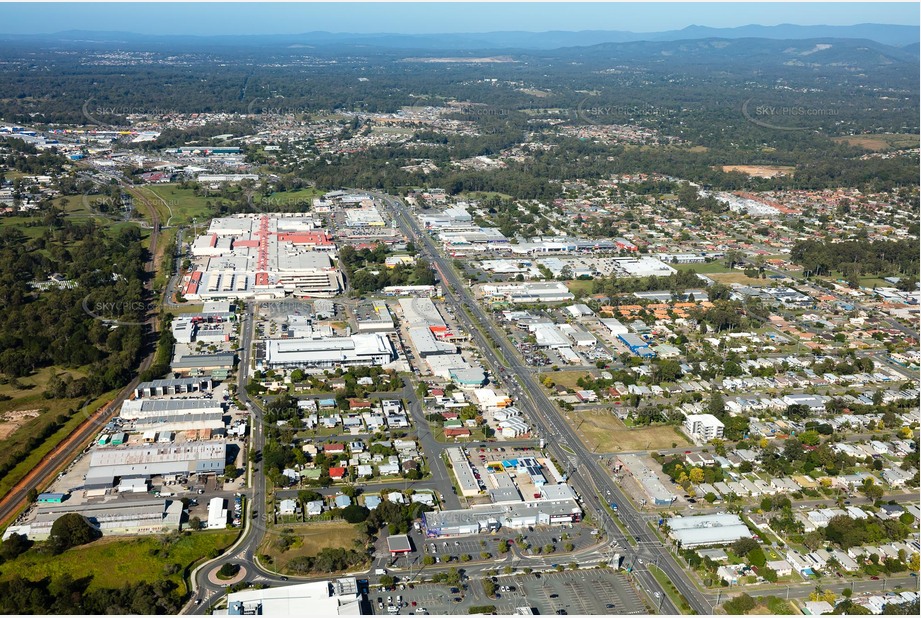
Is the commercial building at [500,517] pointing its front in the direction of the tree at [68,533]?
no

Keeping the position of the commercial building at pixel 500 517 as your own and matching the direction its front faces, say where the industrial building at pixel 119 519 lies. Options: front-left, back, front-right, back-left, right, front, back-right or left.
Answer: right

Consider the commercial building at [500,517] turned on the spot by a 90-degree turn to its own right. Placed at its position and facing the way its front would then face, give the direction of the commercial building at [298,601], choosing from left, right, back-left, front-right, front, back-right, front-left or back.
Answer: front-left

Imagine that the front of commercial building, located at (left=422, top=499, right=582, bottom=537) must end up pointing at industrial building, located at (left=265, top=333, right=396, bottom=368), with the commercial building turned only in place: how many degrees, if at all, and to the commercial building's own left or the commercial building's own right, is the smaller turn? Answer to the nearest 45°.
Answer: approximately 135° to the commercial building's own right

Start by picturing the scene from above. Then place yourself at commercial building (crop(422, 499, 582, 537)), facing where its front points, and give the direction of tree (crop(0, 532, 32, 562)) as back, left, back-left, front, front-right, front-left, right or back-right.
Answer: right

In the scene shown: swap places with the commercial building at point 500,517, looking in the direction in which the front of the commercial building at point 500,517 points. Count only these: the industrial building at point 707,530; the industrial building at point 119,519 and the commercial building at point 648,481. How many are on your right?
1

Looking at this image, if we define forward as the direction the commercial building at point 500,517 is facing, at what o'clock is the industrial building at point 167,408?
The industrial building is roughly at 4 o'clock from the commercial building.

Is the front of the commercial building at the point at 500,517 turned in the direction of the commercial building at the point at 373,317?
no

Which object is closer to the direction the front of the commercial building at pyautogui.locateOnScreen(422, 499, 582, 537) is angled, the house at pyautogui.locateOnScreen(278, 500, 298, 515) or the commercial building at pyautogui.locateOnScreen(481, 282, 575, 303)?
the house

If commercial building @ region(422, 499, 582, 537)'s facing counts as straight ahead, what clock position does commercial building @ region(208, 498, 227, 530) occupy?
commercial building @ region(208, 498, 227, 530) is roughly at 3 o'clock from commercial building @ region(422, 499, 582, 537).

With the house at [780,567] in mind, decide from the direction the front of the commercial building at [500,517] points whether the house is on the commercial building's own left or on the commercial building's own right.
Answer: on the commercial building's own left

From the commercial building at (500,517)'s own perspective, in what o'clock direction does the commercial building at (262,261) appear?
the commercial building at (262,261) is roughly at 5 o'clock from the commercial building at (500,517).

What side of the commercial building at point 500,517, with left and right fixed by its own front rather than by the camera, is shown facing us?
front

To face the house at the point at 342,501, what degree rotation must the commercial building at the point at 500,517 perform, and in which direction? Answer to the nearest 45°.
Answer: approximately 90° to its right

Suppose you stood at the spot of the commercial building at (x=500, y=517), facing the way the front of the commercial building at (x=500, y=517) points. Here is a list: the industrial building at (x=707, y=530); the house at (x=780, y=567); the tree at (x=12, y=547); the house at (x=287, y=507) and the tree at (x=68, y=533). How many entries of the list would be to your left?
2

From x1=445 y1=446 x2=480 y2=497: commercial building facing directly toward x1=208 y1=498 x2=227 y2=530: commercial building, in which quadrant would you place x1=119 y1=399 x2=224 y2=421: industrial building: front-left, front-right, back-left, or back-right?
front-right

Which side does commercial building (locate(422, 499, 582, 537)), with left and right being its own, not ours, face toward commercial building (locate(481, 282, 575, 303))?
back

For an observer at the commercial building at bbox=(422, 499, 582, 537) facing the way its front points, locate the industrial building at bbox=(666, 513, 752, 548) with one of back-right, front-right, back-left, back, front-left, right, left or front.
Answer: left
